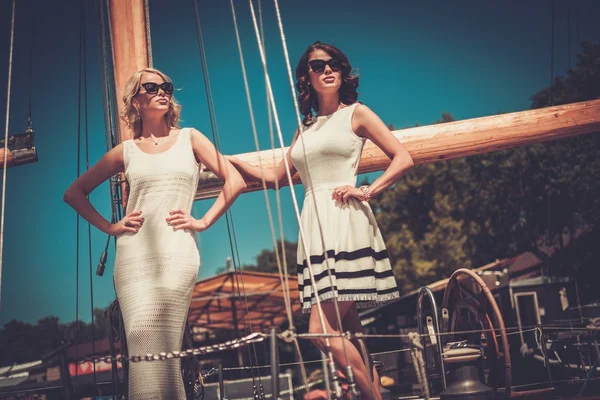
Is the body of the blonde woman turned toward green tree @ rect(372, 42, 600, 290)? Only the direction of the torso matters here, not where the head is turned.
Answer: no

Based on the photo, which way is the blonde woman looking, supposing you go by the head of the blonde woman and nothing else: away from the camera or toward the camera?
toward the camera

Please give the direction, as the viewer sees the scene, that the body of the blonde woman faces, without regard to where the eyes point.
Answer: toward the camera

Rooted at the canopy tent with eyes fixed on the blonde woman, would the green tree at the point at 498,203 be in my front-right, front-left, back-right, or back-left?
back-left

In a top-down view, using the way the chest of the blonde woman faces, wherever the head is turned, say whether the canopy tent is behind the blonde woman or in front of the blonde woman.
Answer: behind
